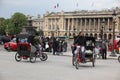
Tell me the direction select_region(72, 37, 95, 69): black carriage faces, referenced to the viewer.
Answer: facing the viewer and to the left of the viewer
